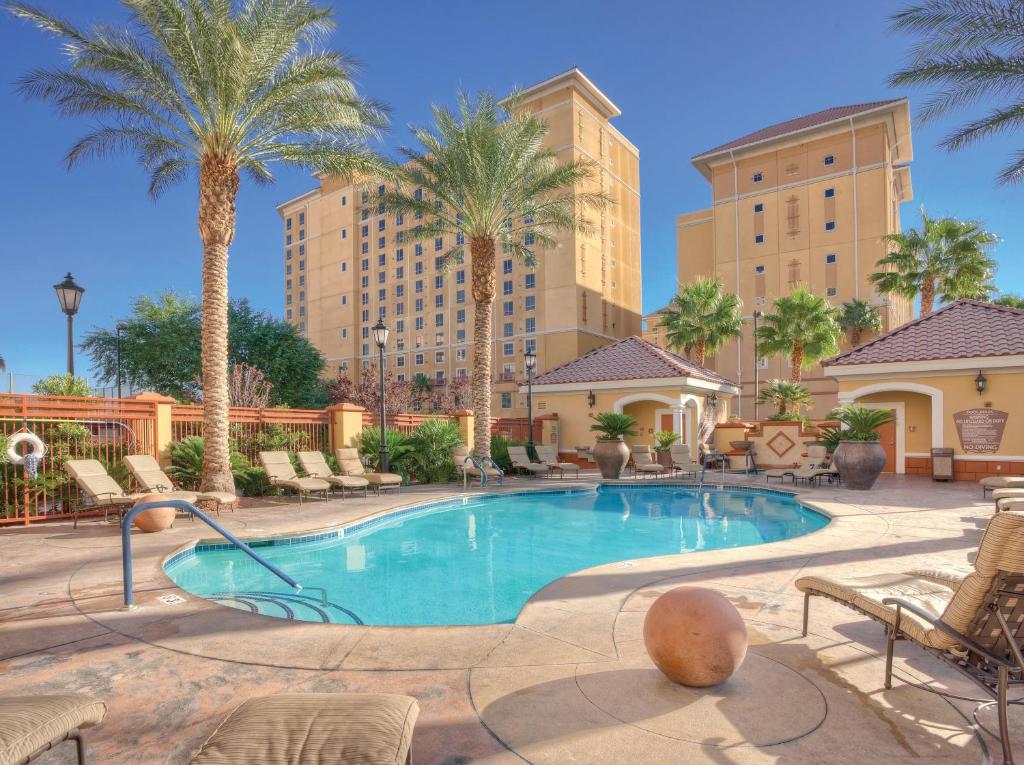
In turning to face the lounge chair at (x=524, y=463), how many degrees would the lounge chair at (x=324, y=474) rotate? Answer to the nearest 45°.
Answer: approximately 90° to its left

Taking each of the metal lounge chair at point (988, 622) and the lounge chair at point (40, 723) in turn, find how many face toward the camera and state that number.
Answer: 0

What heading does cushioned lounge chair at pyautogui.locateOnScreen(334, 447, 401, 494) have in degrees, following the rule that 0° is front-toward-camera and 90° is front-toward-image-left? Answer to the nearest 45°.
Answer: approximately 315°

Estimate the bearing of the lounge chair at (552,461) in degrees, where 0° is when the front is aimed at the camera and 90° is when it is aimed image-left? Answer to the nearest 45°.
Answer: approximately 315°

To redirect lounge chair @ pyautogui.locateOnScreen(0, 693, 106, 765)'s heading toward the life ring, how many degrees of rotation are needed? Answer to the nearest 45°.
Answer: approximately 45° to its left

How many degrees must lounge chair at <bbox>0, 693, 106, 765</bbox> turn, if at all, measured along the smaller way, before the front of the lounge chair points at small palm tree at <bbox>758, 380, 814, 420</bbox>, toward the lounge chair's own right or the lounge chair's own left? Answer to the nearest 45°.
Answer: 0° — it already faces it

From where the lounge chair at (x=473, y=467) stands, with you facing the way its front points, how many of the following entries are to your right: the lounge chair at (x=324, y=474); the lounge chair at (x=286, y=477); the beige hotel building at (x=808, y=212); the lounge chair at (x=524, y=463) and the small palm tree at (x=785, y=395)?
2

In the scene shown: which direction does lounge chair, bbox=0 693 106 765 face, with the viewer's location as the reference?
facing away from the viewer and to the right of the viewer
